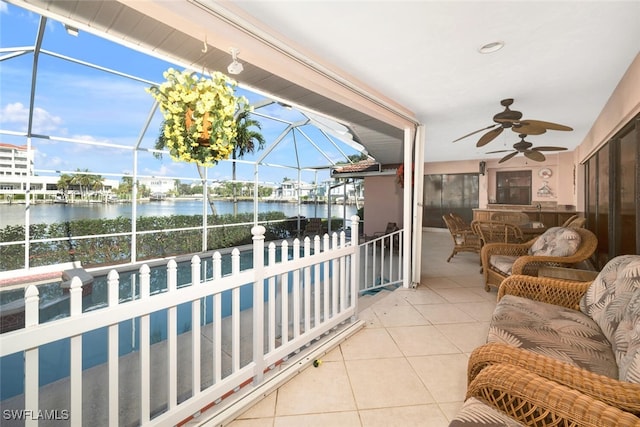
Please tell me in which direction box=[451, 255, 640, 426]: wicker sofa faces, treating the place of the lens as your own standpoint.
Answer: facing to the left of the viewer

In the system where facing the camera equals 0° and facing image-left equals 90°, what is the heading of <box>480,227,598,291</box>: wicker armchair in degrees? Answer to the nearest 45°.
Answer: approximately 45°

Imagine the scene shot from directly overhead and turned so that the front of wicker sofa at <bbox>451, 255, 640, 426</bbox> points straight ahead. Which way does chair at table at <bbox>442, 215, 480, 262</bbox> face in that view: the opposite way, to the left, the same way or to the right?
the opposite way

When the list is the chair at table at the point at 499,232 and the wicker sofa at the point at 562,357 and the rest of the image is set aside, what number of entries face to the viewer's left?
1

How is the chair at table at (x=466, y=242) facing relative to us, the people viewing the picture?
facing to the right of the viewer

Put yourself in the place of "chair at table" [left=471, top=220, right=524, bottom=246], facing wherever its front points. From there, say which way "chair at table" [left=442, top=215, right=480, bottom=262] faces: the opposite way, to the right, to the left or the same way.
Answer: to the right

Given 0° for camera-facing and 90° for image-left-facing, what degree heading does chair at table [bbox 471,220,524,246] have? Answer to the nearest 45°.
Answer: approximately 180°

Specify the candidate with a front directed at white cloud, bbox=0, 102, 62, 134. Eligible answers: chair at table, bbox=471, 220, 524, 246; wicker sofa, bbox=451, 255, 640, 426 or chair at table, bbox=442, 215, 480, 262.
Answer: the wicker sofa

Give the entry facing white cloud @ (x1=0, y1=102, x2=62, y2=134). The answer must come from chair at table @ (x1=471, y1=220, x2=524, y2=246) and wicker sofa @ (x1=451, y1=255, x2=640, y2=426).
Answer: the wicker sofa

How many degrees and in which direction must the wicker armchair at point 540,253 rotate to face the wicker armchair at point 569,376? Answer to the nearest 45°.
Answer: approximately 45° to its left
